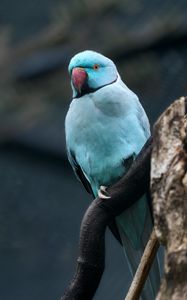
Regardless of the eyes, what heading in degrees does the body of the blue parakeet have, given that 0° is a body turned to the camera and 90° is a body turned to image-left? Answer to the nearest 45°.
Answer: approximately 45°

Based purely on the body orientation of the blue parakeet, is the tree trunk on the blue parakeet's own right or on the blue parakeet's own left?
on the blue parakeet's own left
